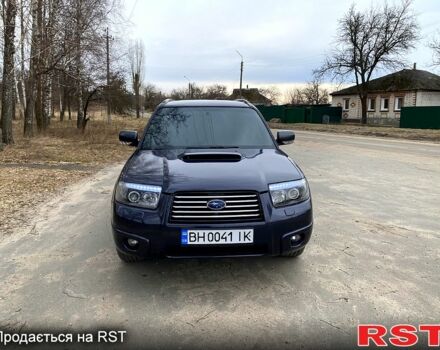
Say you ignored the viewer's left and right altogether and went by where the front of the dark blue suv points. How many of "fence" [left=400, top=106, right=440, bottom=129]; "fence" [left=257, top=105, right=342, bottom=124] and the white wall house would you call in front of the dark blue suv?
0

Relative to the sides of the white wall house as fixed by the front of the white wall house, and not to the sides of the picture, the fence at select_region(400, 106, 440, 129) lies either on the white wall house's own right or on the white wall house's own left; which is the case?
on the white wall house's own left

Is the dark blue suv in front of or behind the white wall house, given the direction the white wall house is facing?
in front

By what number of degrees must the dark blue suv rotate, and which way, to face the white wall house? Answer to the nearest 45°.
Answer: approximately 135° to its left

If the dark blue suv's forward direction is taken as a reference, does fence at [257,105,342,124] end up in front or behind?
behind

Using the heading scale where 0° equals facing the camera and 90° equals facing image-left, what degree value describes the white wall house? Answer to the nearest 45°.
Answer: approximately 45°

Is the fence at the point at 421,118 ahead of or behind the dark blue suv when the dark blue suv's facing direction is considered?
behind

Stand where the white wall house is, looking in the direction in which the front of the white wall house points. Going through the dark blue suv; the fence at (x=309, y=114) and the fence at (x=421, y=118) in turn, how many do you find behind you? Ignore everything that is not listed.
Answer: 0

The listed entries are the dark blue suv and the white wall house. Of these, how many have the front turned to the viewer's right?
0

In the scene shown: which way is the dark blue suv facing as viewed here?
toward the camera
